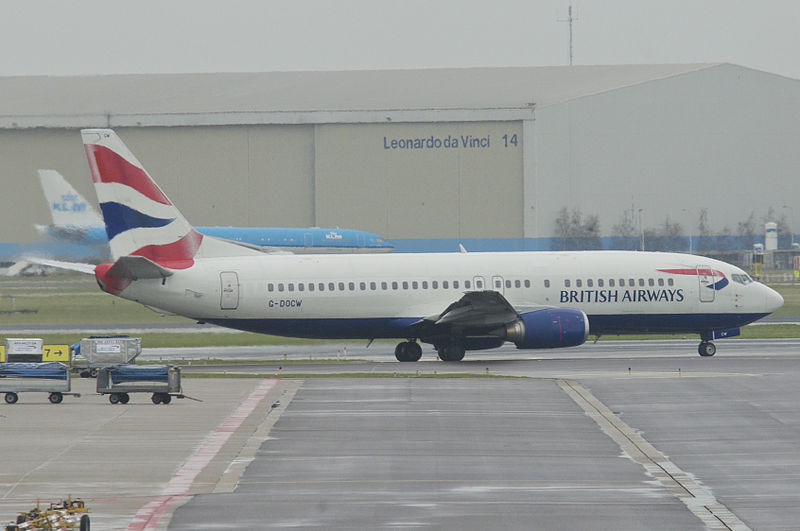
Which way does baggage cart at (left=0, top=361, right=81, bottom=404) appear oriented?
to the viewer's right

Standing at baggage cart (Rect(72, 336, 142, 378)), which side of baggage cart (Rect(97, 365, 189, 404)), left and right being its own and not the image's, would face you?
left

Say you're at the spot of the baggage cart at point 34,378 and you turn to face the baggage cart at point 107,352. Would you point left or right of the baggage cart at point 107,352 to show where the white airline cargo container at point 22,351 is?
left

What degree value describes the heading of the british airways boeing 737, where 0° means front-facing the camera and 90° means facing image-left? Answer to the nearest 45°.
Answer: approximately 270°

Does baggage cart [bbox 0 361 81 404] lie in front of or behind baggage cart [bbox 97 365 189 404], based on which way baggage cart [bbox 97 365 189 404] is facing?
behind

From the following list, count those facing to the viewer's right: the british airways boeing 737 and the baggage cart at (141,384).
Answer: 2

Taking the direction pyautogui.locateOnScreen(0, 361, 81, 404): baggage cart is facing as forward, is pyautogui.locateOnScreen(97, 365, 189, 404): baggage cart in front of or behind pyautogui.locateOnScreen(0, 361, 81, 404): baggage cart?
in front

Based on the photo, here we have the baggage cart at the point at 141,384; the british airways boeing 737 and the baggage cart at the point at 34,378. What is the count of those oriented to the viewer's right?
3

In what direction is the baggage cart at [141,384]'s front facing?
to the viewer's right
